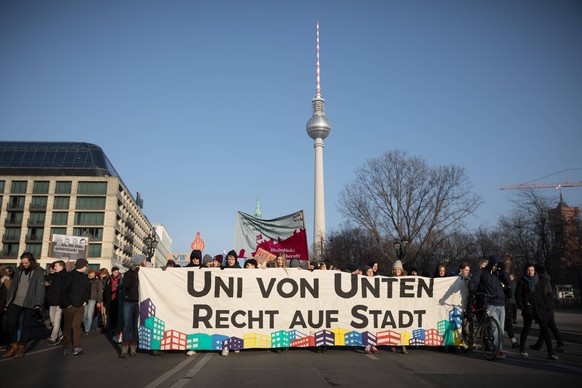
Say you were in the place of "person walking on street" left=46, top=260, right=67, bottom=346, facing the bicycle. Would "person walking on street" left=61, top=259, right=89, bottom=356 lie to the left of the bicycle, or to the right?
right

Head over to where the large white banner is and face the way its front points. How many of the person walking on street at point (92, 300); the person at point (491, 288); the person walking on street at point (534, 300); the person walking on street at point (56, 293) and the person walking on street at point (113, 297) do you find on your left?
2

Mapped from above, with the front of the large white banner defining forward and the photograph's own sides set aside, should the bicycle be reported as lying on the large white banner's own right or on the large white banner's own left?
on the large white banner's own left

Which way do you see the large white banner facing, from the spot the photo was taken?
facing the viewer

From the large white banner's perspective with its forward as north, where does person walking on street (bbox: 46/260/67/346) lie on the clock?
The person walking on street is roughly at 3 o'clock from the large white banner.

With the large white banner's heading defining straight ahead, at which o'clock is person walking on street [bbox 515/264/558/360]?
The person walking on street is roughly at 9 o'clock from the large white banner.

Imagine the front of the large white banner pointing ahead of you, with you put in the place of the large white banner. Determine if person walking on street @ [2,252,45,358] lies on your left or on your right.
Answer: on your right

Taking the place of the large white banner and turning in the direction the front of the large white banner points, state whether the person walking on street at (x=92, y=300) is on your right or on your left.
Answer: on your right

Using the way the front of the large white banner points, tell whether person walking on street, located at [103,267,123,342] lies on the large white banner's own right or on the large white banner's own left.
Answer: on the large white banner's own right

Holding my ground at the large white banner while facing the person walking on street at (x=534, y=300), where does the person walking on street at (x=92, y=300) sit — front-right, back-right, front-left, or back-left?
back-left
